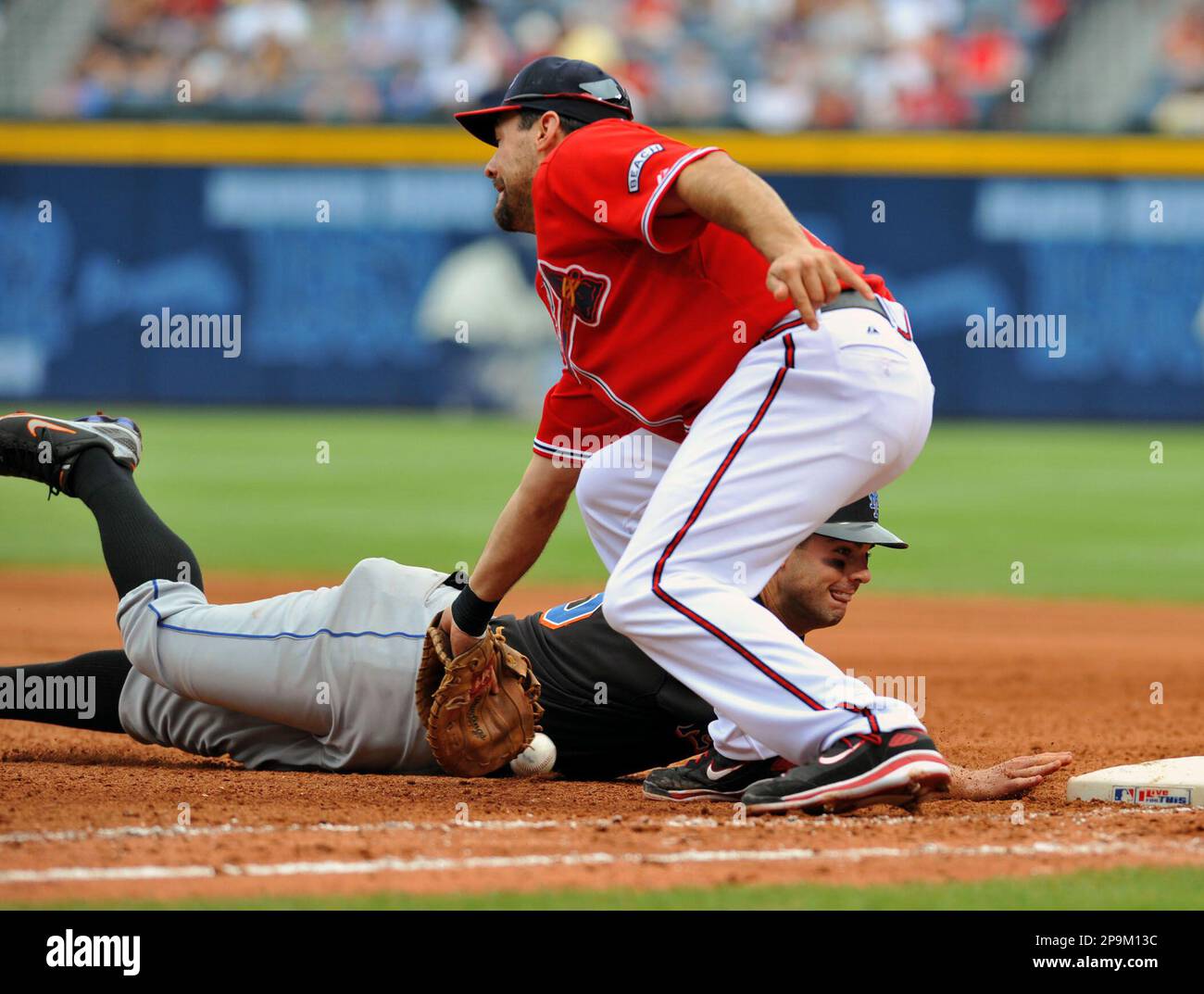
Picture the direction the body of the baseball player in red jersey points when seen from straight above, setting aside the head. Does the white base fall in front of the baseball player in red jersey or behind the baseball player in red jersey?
behind

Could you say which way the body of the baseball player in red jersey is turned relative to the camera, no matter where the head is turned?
to the viewer's left

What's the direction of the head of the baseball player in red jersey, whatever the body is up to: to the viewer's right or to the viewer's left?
to the viewer's left
